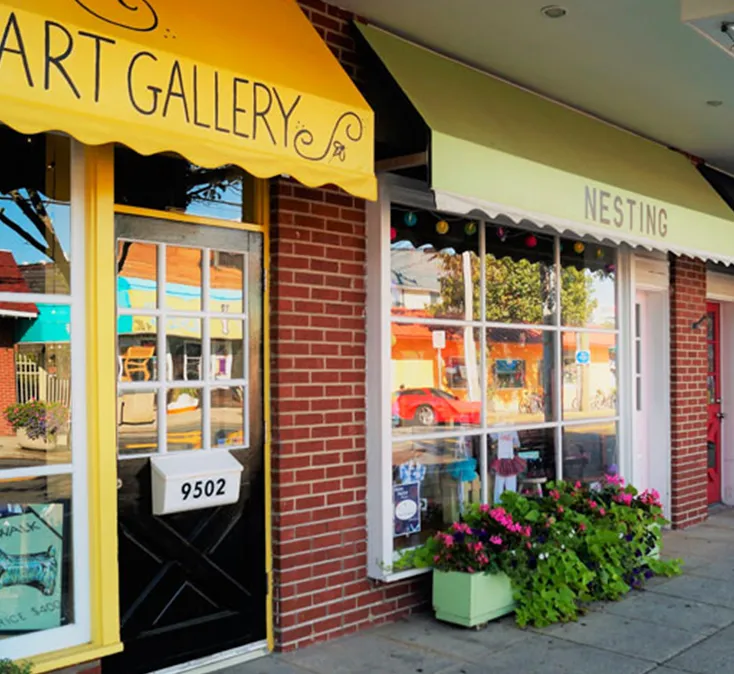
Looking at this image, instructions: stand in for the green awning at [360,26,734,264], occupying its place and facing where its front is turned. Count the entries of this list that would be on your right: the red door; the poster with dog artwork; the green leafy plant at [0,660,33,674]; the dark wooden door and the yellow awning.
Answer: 4

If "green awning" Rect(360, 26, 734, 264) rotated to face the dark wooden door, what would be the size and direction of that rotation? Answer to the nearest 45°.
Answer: approximately 90° to its right

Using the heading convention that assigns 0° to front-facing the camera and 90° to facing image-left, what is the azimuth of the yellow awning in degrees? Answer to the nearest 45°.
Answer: approximately 315°

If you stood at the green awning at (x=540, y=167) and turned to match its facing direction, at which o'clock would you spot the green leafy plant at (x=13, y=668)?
The green leafy plant is roughly at 3 o'clock from the green awning.

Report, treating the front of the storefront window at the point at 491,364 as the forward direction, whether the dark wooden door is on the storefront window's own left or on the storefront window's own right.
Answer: on the storefront window's own right

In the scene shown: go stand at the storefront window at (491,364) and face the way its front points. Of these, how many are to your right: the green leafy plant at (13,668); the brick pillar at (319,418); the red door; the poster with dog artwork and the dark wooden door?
4

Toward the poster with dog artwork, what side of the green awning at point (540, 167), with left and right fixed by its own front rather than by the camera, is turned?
right

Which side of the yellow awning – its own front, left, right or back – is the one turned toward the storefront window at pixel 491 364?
left

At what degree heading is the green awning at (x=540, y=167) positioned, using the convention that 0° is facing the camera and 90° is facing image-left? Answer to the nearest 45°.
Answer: approximately 315°

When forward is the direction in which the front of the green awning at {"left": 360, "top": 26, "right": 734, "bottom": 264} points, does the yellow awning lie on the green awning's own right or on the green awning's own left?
on the green awning's own right

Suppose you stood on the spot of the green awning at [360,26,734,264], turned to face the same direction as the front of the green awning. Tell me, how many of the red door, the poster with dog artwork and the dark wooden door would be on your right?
2
